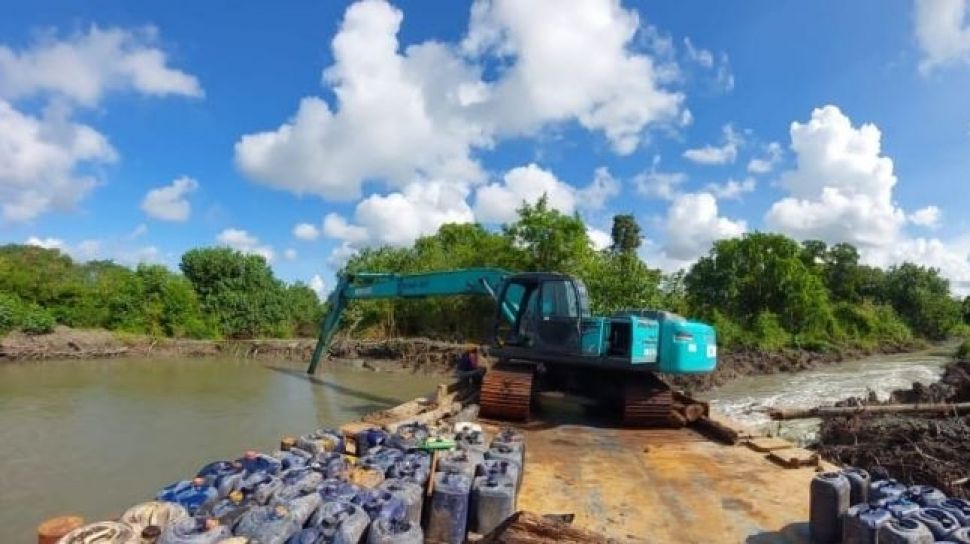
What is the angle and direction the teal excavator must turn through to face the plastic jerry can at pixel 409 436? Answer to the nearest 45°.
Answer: approximately 45° to its left

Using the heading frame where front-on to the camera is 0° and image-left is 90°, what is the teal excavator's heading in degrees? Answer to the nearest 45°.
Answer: approximately 90°

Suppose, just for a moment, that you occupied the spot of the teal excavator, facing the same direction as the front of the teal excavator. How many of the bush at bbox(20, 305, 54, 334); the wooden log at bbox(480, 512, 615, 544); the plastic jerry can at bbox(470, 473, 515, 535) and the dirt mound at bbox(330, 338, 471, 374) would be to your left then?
2

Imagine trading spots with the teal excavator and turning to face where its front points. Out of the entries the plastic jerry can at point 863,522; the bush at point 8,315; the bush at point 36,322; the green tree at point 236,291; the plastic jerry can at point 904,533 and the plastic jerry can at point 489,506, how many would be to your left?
3

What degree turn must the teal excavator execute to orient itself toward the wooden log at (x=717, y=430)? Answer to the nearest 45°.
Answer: approximately 180°

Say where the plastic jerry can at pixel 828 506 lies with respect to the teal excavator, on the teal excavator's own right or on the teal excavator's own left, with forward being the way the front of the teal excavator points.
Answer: on the teal excavator's own left

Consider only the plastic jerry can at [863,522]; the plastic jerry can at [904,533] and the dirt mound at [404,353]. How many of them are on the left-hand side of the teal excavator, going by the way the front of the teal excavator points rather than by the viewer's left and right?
2

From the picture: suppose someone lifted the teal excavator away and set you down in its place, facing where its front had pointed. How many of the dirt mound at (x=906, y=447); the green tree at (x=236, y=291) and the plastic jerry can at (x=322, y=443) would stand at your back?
1

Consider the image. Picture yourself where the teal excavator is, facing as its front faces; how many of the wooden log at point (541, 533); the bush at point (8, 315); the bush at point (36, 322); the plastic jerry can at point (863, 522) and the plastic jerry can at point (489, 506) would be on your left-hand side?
3

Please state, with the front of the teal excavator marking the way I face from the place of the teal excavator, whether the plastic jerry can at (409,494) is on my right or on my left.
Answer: on my left

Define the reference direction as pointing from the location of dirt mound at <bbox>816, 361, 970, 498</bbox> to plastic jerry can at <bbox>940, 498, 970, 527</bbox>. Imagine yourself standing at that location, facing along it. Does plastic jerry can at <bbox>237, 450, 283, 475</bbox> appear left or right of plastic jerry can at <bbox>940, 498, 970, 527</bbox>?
right

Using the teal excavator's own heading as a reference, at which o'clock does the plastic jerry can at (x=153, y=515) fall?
The plastic jerry can is roughly at 10 o'clock from the teal excavator.

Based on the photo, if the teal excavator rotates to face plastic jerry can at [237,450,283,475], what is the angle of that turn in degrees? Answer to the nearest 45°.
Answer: approximately 45° to its left

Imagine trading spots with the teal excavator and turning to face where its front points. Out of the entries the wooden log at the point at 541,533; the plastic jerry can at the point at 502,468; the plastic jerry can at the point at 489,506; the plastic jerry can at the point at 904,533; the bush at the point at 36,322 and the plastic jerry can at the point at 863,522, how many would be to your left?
5

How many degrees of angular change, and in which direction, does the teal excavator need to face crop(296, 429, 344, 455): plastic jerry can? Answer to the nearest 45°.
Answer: approximately 45° to its left
